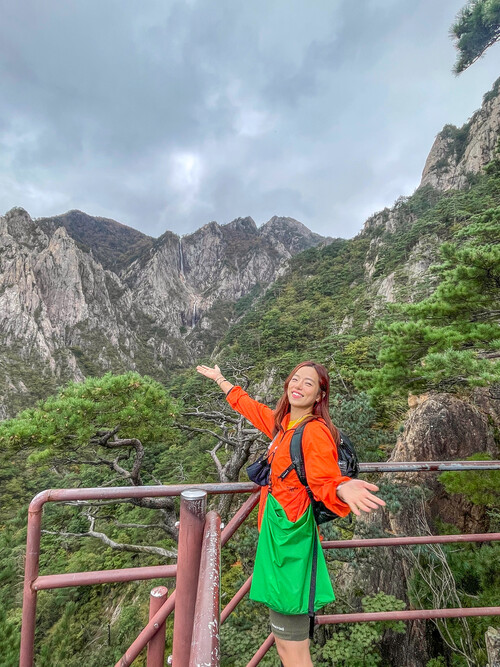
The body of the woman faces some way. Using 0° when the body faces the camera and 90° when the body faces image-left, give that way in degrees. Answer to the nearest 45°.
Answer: approximately 45°

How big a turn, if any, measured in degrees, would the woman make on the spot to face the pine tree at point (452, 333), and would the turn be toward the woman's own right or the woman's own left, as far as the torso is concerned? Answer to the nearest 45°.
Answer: approximately 180°

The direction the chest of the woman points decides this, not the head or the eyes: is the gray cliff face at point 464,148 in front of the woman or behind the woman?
behind

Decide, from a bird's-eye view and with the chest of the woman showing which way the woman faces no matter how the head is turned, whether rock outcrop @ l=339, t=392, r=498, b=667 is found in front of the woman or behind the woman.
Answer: behind
